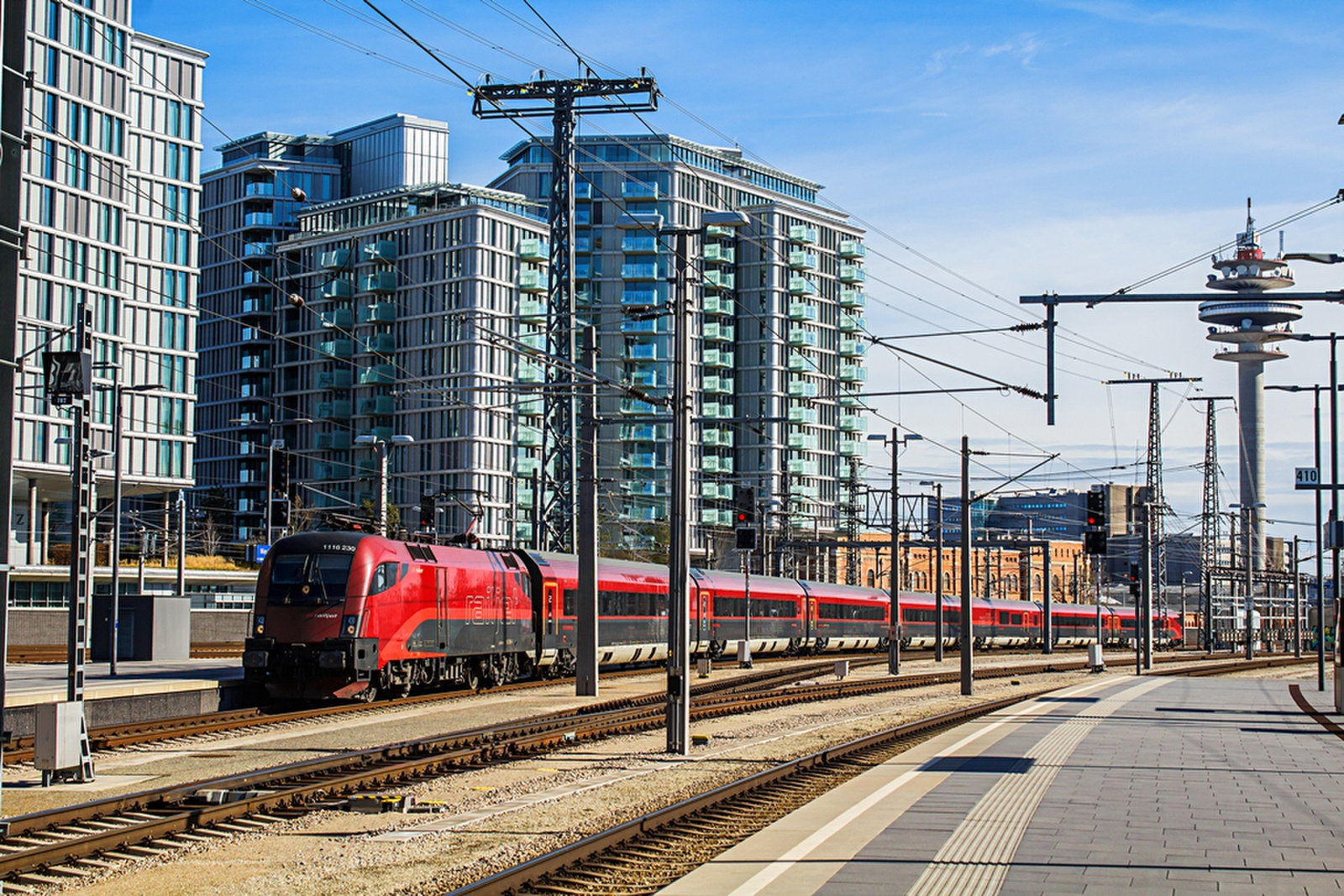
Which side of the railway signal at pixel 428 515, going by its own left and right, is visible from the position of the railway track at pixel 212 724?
front

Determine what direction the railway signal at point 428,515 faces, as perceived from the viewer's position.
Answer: facing the viewer

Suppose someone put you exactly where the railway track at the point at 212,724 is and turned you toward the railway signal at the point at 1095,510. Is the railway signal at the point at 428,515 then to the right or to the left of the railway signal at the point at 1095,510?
left

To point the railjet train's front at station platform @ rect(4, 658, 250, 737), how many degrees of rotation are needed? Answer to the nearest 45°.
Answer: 0° — it already faces it

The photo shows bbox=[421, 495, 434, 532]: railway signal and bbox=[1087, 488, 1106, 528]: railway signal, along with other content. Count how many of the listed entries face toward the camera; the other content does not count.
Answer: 2

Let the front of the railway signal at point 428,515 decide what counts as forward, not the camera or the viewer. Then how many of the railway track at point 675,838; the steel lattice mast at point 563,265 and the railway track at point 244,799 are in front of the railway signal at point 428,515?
2

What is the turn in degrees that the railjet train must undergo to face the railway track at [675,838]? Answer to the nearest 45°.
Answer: approximately 45° to its left

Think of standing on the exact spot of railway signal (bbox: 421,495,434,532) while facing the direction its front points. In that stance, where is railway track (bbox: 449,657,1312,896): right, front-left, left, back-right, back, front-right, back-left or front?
front

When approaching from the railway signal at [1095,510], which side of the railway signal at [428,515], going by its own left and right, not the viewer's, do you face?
left

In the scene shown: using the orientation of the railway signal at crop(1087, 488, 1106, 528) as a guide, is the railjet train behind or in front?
in front

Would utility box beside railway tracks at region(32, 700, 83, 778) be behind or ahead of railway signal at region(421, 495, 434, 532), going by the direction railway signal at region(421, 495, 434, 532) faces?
ahead

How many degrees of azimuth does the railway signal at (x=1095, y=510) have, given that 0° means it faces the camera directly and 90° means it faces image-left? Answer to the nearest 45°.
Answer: approximately 0°

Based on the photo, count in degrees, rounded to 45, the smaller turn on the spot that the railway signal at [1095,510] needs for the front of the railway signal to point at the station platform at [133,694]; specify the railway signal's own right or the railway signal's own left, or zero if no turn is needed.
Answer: approximately 45° to the railway signal's own right

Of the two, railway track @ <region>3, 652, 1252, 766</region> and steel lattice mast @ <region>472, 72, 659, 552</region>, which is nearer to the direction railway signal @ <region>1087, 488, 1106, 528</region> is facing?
the railway track

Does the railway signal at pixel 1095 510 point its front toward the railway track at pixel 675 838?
yes
